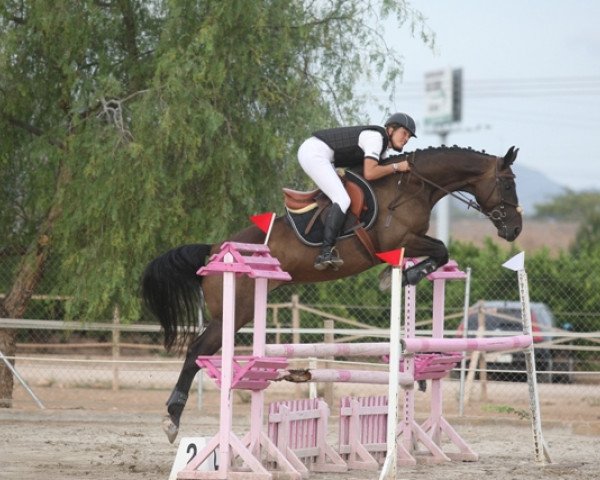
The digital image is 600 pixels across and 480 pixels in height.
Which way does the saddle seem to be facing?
to the viewer's right

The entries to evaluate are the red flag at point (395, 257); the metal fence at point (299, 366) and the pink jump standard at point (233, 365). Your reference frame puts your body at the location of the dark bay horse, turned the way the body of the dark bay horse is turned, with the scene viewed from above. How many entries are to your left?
1

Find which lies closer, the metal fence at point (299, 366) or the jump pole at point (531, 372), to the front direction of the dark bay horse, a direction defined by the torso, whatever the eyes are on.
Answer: the jump pole

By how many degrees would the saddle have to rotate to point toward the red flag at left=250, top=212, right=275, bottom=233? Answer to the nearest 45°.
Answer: approximately 180°

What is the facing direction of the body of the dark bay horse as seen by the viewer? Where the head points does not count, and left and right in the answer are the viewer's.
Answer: facing to the right of the viewer

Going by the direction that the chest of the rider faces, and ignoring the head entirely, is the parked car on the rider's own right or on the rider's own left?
on the rider's own left

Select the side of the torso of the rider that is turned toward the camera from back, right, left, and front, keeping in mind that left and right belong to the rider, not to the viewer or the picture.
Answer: right
